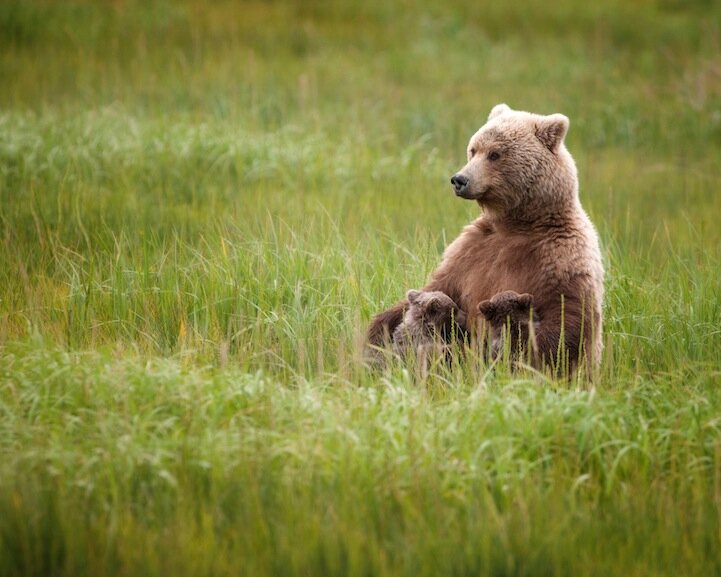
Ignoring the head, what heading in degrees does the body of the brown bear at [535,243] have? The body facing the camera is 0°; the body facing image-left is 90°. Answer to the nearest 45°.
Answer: approximately 45°

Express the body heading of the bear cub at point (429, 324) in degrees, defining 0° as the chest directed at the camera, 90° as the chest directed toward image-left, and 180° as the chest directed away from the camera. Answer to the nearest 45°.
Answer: approximately 225°

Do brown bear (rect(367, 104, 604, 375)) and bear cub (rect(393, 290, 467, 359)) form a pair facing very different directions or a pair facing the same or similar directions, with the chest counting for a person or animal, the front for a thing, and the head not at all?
very different directions
